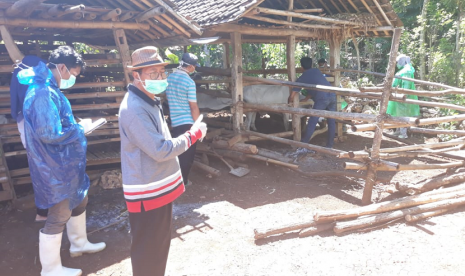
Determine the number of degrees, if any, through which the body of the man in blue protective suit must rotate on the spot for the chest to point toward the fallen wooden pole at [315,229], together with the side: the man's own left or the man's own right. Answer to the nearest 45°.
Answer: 0° — they already face it

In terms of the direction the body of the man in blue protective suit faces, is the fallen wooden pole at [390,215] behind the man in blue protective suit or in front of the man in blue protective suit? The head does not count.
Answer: in front

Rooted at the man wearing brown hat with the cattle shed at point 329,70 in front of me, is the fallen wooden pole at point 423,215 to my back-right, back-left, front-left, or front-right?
front-right

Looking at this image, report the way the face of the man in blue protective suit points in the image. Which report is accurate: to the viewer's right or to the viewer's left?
to the viewer's right

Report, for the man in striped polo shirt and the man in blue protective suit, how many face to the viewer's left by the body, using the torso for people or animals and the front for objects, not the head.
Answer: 0

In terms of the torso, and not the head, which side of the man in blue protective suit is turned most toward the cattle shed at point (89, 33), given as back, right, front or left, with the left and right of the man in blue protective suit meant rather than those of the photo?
left

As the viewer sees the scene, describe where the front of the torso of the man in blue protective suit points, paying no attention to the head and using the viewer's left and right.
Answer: facing to the right of the viewer
